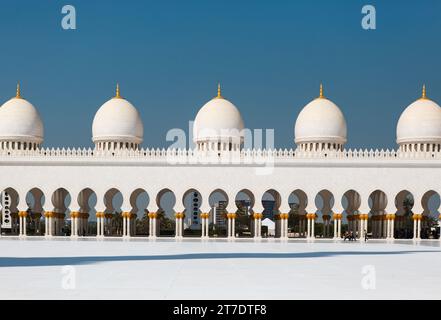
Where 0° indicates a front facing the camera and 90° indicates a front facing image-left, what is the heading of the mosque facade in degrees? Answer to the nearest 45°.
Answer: approximately 0°
